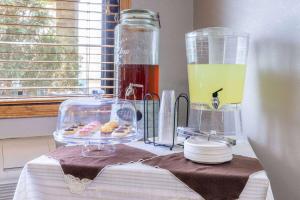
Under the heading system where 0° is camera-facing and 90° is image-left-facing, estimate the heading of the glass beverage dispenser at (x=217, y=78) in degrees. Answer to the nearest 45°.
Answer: approximately 0°

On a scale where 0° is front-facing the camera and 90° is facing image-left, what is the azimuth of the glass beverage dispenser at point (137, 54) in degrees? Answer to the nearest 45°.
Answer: approximately 45°
